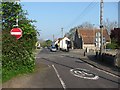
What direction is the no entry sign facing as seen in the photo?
toward the camera
